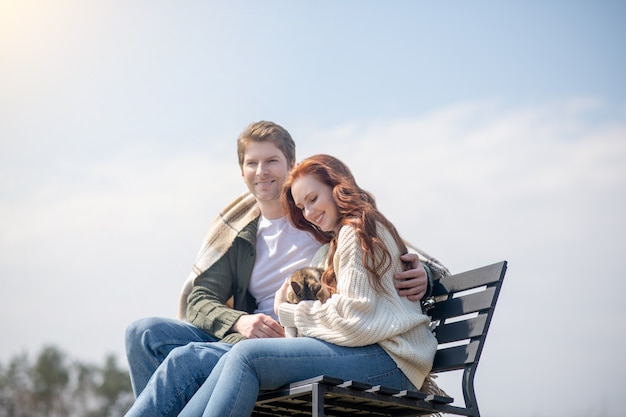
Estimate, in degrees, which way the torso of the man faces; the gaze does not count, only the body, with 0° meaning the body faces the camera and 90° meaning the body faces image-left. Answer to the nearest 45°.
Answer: approximately 45°

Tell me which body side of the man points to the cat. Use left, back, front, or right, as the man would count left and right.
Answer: left

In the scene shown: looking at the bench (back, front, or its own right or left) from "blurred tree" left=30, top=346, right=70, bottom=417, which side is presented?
right

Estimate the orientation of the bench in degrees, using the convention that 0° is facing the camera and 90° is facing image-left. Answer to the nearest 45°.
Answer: approximately 45°

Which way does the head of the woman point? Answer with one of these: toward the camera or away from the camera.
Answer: toward the camera
